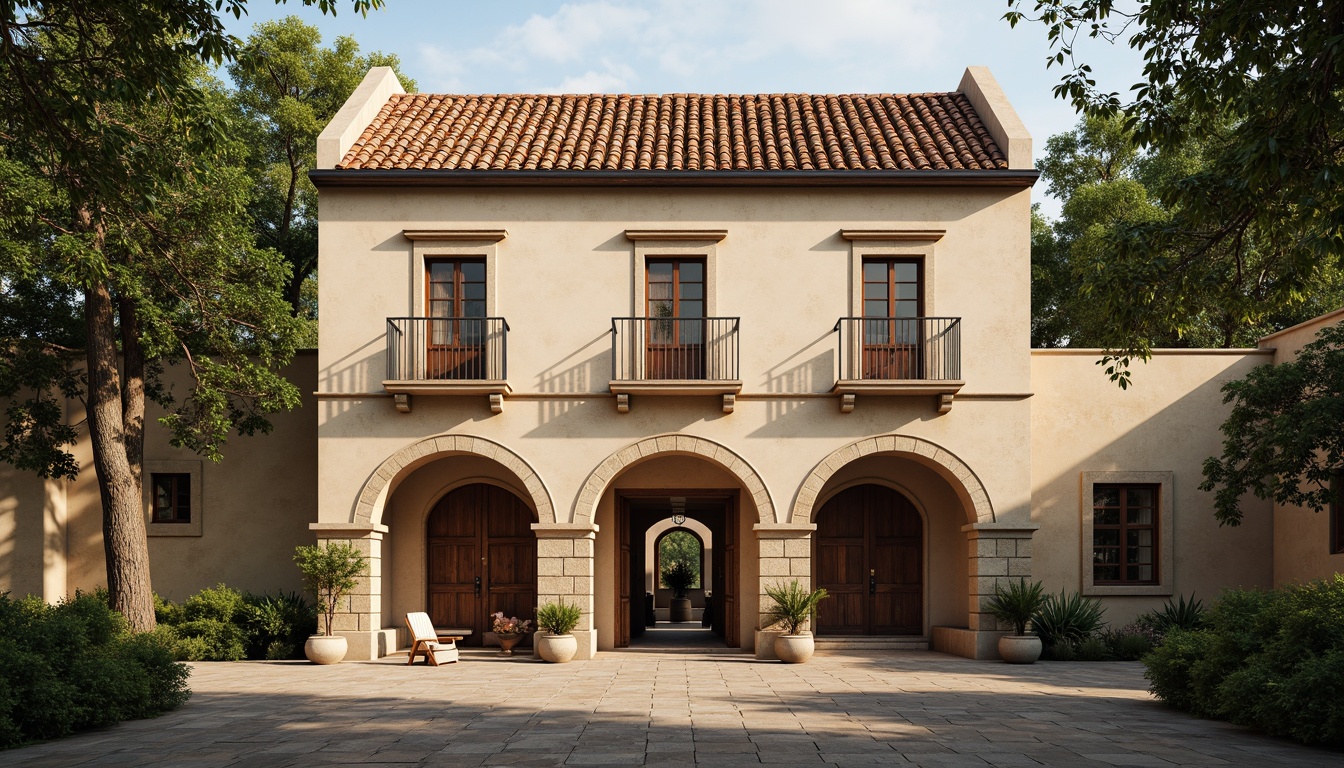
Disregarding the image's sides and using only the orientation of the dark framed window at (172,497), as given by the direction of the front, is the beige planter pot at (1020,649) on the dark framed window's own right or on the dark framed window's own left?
on the dark framed window's own left

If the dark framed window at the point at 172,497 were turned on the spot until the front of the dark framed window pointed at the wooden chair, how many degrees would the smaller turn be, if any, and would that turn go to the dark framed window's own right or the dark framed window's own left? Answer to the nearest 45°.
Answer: approximately 45° to the dark framed window's own left

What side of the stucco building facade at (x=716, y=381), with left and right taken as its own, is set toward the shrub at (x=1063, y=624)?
left

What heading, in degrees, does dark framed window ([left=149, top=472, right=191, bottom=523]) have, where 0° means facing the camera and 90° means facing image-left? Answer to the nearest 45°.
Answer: approximately 0°

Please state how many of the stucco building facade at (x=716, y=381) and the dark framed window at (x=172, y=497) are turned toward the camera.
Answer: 2
